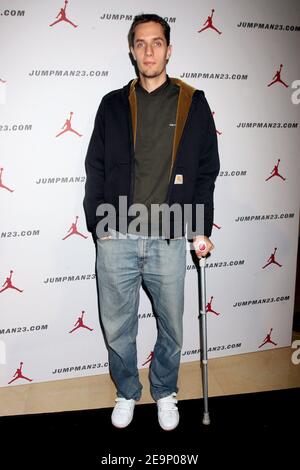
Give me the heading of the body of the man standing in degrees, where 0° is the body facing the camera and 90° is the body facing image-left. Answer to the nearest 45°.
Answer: approximately 0°
